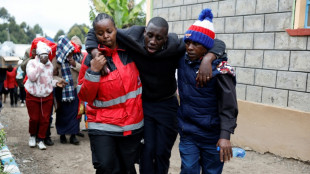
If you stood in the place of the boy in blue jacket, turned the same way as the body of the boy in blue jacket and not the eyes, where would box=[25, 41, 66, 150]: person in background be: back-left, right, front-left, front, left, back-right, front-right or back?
right

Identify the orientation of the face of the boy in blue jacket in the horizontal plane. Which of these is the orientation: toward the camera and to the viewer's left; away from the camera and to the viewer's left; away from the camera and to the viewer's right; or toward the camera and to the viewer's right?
toward the camera and to the viewer's left

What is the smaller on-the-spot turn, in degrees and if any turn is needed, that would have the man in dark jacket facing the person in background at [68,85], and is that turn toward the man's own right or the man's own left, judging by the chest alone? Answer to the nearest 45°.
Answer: approximately 135° to the man's own right

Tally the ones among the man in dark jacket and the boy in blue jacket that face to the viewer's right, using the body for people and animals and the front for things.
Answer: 0

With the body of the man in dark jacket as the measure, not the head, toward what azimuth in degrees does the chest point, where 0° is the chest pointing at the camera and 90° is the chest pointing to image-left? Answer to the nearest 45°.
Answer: approximately 0°

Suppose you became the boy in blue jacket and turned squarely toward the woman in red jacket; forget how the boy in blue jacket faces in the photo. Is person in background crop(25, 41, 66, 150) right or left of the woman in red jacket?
right

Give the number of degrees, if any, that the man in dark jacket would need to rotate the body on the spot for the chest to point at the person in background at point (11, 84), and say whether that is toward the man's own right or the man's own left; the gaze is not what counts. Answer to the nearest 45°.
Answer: approximately 135° to the man's own right

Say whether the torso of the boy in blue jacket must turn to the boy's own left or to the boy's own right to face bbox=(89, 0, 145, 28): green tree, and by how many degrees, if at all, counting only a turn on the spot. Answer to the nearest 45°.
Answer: approximately 135° to the boy's own right

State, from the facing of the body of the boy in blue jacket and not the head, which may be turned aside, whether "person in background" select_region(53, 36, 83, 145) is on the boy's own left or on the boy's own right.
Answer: on the boy's own right

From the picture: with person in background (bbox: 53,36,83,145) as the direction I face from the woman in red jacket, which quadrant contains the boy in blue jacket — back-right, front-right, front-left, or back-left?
back-right

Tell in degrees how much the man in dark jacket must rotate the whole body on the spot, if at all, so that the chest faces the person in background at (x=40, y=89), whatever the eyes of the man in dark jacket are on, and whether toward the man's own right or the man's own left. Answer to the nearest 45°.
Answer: approximately 135° to the man's own right
